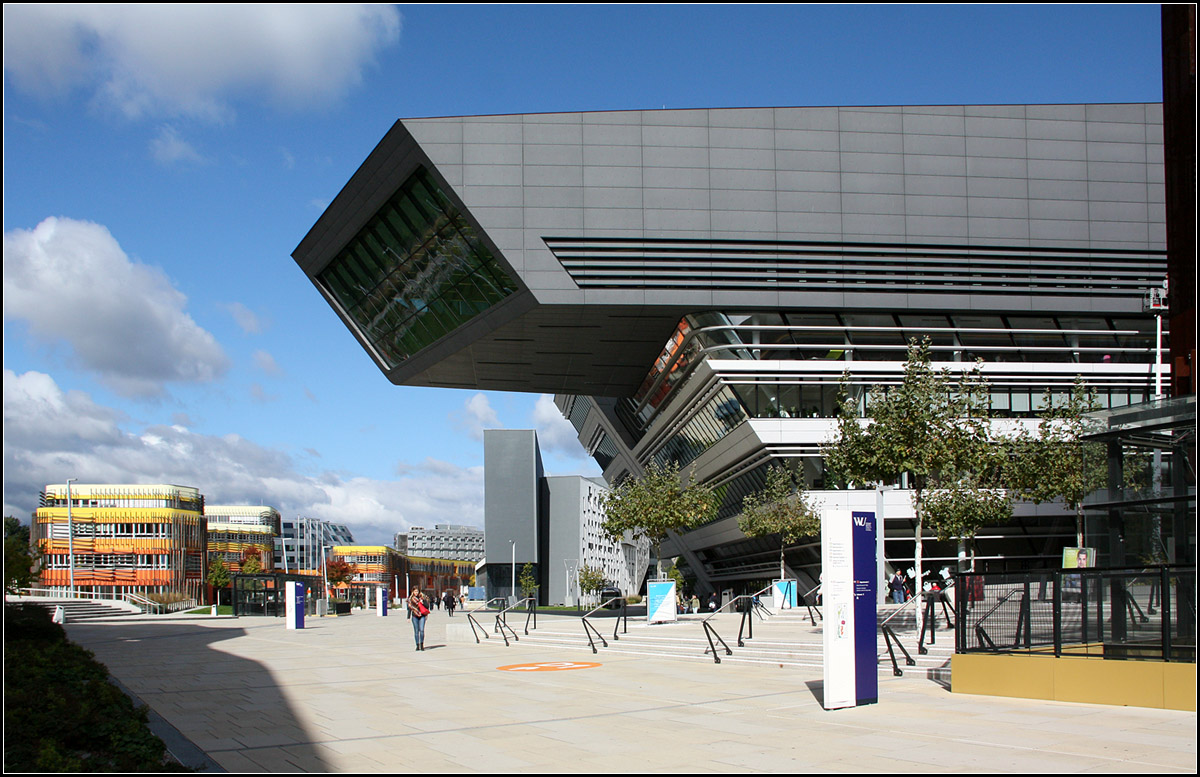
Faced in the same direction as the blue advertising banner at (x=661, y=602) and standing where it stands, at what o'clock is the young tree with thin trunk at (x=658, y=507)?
The young tree with thin trunk is roughly at 6 o'clock from the blue advertising banner.

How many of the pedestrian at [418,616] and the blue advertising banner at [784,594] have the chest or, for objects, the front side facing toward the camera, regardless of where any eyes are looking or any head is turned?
2

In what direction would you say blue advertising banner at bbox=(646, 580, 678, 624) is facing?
toward the camera

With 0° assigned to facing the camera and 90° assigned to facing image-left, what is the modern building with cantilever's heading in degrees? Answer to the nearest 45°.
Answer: approximately 45°

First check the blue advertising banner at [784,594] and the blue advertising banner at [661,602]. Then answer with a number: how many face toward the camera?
2

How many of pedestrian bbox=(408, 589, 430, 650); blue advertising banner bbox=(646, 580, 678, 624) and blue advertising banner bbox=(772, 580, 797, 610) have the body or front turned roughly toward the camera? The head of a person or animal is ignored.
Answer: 3

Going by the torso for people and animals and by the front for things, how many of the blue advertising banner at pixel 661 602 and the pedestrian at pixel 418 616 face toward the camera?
2

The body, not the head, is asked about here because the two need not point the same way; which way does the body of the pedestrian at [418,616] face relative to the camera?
toward the camera

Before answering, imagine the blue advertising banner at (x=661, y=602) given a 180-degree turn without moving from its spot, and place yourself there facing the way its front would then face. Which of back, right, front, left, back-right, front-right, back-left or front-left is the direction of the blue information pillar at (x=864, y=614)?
back
